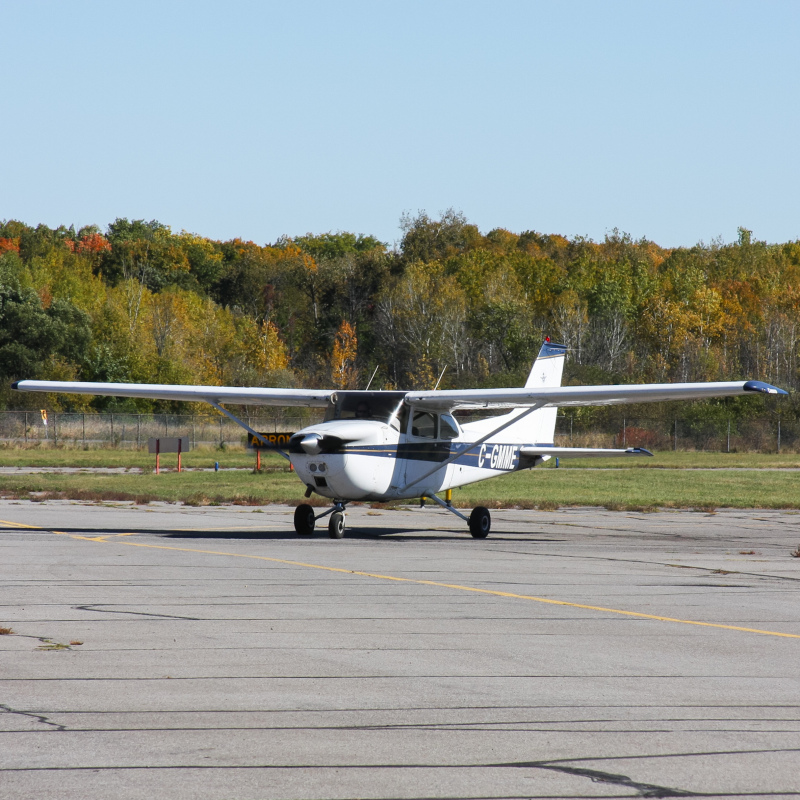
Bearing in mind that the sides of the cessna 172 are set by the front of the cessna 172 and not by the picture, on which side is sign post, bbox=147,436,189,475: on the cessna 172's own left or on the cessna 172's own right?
on the cessna 172's own right

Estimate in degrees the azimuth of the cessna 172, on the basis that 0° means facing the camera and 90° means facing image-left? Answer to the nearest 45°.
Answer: approximately 45°
